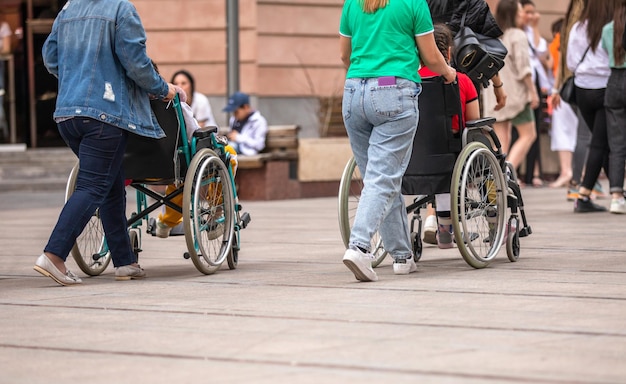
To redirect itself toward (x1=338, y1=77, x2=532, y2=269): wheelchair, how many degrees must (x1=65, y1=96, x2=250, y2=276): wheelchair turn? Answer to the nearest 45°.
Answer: approximately 45° to its right

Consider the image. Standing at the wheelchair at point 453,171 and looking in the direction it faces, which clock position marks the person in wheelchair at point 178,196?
The person in wheelchair is roughly at 8 o'clock from the wheelchair.

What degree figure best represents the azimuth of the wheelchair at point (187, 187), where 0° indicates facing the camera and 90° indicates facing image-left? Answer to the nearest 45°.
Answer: approximately 225°

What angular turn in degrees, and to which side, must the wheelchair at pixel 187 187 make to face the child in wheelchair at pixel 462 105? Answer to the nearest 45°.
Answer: approximately 45° to its right

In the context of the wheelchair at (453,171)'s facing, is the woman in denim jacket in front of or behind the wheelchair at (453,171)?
behind

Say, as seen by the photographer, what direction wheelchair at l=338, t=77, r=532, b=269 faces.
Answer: facing away from the viewer and to the right of the viewer
